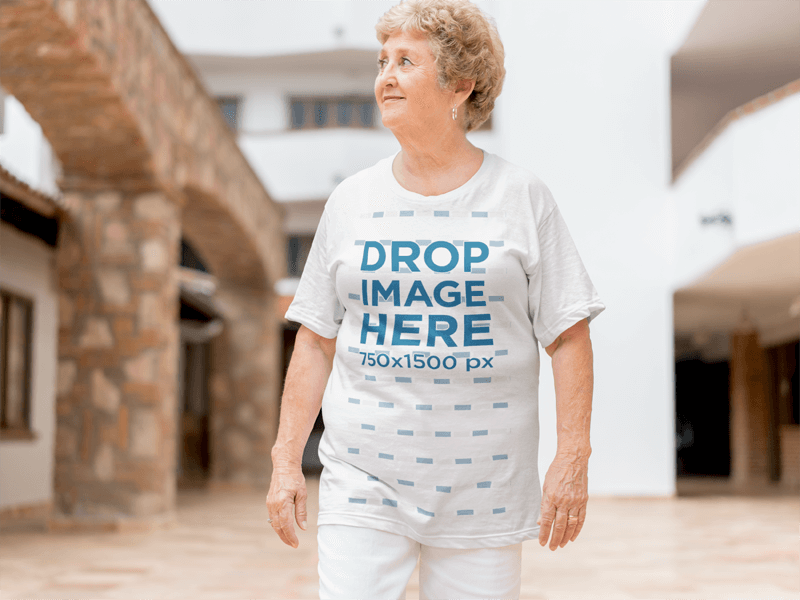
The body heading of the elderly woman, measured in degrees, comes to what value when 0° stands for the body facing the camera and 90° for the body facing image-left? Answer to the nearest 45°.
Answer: approximately 0°
